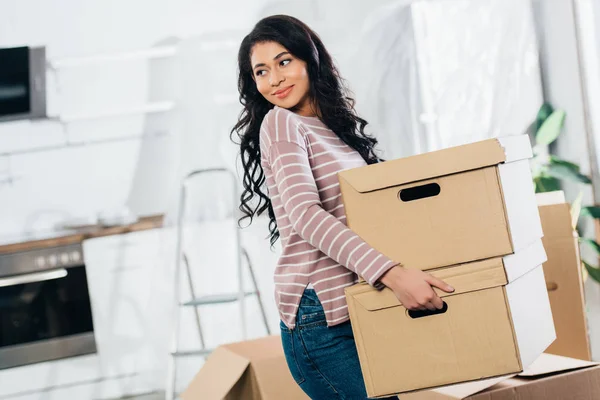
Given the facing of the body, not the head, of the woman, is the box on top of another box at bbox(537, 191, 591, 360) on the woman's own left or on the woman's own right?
on the woman's own left

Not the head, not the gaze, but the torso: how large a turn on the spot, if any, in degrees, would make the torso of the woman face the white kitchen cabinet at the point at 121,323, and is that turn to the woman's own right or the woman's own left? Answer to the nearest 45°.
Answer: approximately 135° to the woman's own left

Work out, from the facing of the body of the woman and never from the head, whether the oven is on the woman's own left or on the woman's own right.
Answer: on the woman's own left

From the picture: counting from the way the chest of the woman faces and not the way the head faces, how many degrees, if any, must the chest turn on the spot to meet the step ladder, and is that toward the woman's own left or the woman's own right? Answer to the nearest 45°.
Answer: approximately 90° to the woman's own left

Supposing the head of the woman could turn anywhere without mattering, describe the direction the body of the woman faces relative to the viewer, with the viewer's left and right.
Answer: facing to the right of the viewer
